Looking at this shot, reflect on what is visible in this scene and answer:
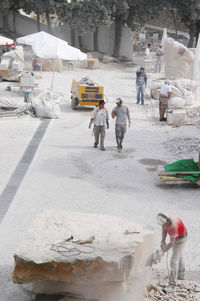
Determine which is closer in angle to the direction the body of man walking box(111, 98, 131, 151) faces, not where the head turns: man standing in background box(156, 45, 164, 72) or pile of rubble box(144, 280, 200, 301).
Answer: the pile of rubble

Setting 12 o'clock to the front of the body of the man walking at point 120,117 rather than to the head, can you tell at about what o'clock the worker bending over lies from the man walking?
The worker bending over is roughly at 12 o'clock from the man walking.

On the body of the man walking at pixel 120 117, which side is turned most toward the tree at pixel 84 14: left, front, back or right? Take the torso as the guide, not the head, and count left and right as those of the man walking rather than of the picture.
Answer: back

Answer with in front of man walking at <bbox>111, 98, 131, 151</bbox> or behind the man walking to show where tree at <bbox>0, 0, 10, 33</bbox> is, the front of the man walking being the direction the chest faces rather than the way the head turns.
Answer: behind

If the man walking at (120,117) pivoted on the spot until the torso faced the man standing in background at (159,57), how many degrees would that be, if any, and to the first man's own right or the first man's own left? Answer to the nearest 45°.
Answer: approximately 180°

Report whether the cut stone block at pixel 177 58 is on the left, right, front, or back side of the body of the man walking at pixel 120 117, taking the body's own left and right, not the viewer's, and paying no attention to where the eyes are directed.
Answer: back

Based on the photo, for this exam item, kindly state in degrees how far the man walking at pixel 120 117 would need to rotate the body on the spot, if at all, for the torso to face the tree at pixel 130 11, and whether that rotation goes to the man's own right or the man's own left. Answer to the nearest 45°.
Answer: approximately 180°

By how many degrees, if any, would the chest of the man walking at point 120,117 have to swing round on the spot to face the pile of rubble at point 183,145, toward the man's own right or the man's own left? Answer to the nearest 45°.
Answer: approximately 90° to the man's own left

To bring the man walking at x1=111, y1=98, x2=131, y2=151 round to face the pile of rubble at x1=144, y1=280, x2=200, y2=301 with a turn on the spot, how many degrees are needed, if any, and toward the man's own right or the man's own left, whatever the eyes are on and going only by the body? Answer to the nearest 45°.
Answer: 0° — they already face it

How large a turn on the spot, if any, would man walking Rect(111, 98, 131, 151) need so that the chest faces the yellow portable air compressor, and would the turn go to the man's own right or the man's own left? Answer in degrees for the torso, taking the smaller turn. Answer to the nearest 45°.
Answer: approximately 180°

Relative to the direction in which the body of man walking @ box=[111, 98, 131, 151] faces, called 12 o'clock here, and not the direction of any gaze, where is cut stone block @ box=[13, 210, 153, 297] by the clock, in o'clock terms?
The cut stone block is roughly at 12 o'clock from the man walking.

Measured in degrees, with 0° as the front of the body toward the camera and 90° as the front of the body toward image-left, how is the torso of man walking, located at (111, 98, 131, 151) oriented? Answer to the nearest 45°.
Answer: approximately 0°
